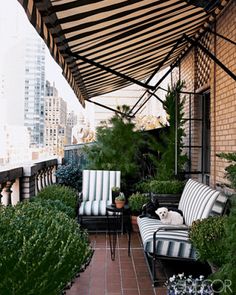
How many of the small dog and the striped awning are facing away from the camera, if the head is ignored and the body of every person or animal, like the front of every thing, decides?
0

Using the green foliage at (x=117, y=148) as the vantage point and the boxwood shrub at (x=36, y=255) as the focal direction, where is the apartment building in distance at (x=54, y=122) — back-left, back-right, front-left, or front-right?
back-right

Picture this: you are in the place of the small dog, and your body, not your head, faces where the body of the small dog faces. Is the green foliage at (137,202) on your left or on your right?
on your right

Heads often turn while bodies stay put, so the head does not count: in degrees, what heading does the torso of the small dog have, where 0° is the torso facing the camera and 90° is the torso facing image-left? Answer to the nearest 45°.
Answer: approximately 45°

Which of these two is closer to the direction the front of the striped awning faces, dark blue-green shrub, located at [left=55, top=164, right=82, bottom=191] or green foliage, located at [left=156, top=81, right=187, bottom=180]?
the dark blue-green shrub

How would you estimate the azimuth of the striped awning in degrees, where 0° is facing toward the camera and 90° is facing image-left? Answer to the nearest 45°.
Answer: approximately 90°

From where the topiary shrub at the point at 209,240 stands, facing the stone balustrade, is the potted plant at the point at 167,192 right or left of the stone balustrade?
right
